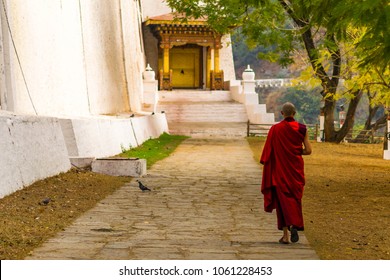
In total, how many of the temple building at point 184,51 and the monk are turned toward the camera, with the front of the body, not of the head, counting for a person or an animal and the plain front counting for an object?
1

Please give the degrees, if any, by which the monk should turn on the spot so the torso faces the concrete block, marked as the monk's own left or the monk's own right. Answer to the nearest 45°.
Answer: approximately 45° to the monk's own left

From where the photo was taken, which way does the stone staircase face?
toward the camera

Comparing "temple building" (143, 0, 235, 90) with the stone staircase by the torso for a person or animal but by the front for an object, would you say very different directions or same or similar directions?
same or similar directions

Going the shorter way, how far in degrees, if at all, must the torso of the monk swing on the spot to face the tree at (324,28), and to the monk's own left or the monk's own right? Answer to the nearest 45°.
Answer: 0° — they already face it

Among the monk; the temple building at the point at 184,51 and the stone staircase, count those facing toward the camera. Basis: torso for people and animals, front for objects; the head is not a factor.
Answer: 2

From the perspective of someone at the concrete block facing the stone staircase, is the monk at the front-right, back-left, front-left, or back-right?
back-right

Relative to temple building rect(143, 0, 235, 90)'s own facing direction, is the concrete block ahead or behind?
ahead

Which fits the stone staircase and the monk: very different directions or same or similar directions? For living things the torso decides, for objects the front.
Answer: very different directions

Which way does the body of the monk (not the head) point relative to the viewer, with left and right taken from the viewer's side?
facing away from the viewer

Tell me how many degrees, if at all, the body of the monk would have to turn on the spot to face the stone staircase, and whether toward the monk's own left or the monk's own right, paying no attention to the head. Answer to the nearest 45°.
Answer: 0° — they already face it

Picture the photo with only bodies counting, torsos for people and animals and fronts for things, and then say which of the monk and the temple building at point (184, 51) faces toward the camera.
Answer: the temple building

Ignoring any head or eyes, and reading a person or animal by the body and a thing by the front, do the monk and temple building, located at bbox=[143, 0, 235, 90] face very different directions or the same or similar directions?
very different directions

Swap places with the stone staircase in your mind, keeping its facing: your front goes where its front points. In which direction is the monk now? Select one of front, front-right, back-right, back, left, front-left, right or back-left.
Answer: front

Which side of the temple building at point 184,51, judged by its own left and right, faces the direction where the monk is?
front

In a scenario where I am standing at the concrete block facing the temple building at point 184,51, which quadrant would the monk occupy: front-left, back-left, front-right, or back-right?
back-right

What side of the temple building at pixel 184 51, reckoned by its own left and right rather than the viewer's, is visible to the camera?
front
